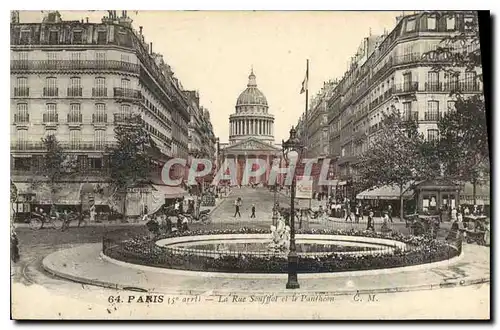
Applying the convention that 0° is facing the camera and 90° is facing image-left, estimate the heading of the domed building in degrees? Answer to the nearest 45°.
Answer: approximately 0°

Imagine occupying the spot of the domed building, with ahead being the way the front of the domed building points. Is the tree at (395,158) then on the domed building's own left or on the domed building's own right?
on the domed building's own left

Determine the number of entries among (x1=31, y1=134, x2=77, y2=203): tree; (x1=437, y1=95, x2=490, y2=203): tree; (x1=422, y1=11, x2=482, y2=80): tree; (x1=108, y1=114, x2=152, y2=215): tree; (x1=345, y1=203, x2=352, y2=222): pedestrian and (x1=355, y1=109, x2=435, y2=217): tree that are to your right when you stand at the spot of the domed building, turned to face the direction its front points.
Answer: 2
